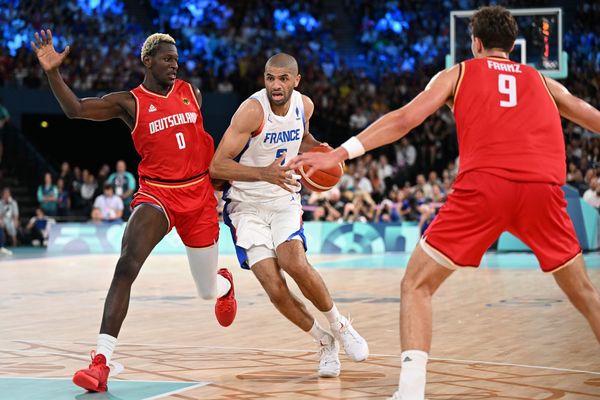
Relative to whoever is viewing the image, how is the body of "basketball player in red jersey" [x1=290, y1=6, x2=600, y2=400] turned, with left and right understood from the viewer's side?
facing away from the viewer

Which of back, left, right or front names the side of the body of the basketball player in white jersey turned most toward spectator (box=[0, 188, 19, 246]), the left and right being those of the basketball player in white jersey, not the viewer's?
back

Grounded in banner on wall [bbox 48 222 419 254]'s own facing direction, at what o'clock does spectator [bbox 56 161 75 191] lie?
The spectator is roughly at 4 o'clock from the banner on wall.

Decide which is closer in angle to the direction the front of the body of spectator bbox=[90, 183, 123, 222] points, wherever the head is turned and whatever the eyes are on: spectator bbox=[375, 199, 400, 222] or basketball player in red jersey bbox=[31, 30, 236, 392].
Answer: the basketball player in red jersey

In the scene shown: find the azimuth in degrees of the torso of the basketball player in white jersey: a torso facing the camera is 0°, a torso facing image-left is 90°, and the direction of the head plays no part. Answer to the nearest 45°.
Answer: approximately 315°

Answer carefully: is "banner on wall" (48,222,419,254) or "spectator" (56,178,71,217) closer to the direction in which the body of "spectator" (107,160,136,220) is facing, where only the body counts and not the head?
the banner on wall

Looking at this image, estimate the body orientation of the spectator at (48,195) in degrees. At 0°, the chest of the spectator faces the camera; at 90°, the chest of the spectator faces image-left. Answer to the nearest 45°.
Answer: approximately 0°

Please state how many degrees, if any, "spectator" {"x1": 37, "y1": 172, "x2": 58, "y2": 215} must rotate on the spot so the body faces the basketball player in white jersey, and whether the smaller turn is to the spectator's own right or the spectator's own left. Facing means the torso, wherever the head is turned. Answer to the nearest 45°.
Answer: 0° — they already face them

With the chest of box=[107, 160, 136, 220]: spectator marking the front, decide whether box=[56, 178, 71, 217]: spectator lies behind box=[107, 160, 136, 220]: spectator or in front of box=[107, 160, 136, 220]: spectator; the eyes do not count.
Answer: behind

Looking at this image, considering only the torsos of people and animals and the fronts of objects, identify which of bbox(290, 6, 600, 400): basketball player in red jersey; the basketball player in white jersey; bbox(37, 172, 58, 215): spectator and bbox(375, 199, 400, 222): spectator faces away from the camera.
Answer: the basketball player in red jersey

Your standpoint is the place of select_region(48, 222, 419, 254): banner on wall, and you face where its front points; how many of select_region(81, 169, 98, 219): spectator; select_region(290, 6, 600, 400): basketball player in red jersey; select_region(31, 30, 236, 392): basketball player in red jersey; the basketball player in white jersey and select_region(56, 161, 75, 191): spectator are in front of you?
3

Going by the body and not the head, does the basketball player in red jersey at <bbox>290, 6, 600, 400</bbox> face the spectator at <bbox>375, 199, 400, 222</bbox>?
yes
